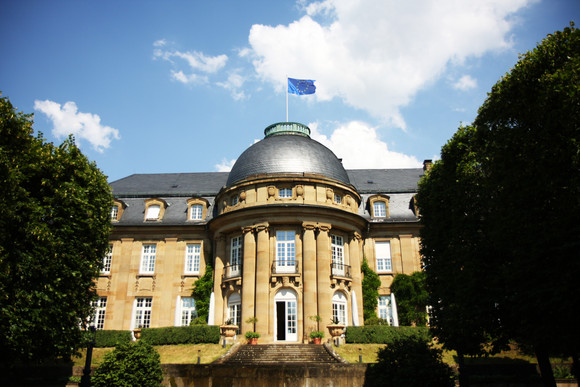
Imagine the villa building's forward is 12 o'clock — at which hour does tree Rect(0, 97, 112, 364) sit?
The tree is roughly at 1 o'clock from the villa building.

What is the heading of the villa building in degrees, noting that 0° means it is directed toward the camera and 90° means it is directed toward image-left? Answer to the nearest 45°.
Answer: approximately 0°

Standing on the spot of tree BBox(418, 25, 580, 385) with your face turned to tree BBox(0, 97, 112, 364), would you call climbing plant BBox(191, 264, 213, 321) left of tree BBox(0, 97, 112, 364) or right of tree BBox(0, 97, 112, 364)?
right

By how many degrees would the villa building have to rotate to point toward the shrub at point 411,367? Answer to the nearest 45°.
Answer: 0° — it already faces it

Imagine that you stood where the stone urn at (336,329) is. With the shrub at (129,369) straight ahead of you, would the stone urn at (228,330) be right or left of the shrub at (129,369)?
right
